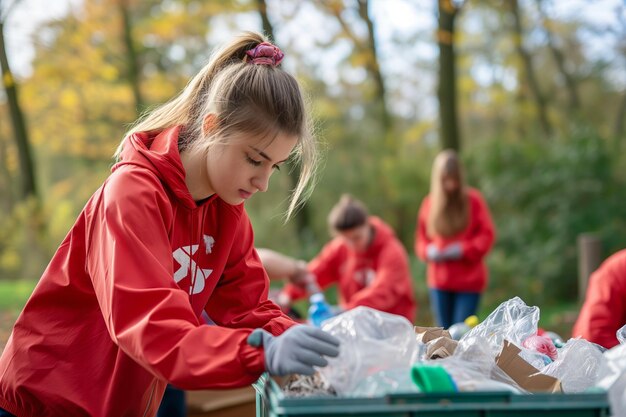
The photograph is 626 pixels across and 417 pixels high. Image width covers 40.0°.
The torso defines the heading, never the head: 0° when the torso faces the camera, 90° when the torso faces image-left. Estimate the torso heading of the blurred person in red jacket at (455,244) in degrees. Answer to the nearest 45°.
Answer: approximately 0°

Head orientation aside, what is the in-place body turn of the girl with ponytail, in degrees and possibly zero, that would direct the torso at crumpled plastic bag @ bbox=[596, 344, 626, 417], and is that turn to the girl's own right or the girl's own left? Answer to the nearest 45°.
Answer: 0° — they already face it

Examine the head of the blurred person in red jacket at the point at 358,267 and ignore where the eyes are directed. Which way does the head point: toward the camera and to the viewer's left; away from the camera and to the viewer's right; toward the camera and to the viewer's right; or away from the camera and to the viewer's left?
toward the camera and to the viewer's left

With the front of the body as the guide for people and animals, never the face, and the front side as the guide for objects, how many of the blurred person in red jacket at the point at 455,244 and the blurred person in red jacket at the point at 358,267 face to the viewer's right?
0

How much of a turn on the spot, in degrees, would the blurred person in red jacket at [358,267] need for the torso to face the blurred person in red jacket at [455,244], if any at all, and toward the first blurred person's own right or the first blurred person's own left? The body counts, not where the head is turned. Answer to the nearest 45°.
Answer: approximately 180°

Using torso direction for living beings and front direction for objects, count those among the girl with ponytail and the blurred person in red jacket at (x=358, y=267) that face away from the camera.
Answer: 0

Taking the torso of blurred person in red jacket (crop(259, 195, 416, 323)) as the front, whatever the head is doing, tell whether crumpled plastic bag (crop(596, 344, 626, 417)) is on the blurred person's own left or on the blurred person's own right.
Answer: on the blurred person's own left

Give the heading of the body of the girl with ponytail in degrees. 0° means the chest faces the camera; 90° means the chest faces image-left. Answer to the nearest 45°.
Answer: approximately 315°

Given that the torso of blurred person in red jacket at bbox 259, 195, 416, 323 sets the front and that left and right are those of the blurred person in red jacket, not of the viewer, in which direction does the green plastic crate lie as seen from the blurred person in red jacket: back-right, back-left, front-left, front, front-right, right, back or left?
front-left

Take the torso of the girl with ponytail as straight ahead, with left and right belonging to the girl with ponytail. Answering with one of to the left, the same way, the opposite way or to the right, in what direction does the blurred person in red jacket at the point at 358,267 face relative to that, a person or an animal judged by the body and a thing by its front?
to the right

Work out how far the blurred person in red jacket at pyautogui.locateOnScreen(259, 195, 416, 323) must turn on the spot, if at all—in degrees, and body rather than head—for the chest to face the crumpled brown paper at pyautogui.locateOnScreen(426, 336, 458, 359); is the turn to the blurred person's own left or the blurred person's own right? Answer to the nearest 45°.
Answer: approximately 45° to the blurred person's own left

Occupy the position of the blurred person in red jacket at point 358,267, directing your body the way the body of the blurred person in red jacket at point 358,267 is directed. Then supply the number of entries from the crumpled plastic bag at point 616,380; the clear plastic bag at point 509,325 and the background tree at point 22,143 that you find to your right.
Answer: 1

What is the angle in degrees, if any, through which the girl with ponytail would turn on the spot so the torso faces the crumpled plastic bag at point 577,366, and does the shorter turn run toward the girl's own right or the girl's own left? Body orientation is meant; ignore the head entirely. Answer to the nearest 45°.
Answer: approximately 45° to the girl's own left

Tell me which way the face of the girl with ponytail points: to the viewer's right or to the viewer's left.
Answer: to the viewer's right
